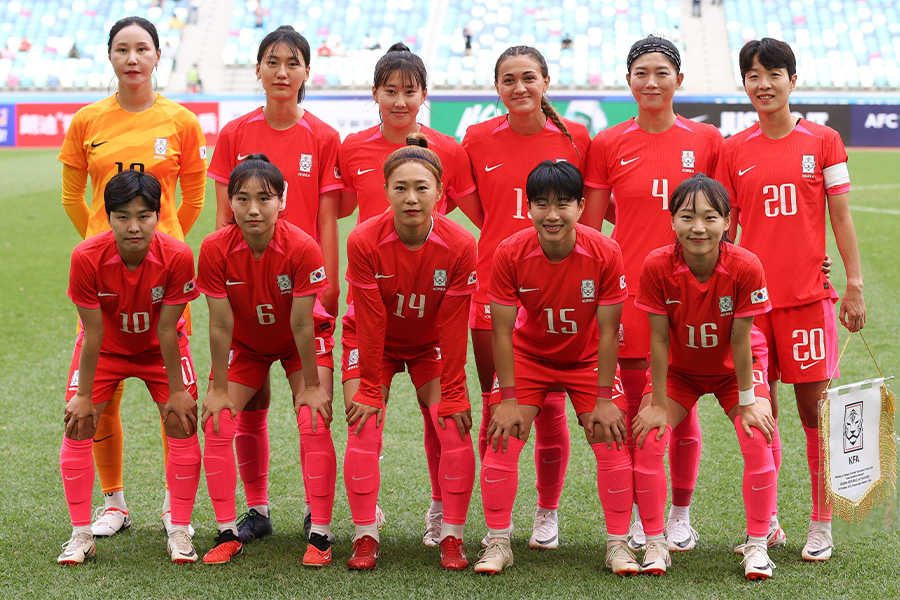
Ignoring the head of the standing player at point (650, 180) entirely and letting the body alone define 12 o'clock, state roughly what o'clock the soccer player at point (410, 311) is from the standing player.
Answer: The soccer player is roughly at 2 o'clock from the standing player.

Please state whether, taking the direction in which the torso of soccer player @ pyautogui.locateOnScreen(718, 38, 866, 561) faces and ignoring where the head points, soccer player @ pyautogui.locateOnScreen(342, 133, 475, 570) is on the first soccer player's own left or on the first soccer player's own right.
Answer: on the first soccer player's own right

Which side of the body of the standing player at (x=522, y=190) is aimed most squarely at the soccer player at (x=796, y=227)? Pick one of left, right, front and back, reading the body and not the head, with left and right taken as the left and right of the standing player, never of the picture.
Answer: left

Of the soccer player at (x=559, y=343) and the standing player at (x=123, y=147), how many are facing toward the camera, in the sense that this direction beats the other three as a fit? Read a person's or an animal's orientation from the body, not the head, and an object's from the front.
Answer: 2

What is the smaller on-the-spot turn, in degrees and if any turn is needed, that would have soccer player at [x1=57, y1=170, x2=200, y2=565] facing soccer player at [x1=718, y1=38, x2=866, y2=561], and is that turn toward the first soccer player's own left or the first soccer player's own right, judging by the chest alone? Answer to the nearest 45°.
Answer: approximately 90° to the first soccer player's own left

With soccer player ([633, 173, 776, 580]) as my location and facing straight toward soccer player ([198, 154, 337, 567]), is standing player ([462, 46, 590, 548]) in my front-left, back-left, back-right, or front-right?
front-right

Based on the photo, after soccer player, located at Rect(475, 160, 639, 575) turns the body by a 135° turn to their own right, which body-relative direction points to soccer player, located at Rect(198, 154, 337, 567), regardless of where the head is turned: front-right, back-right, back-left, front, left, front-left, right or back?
front-left

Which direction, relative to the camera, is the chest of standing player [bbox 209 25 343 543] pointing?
toward the camera

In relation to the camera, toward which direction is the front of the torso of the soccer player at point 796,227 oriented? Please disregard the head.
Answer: toward the camera

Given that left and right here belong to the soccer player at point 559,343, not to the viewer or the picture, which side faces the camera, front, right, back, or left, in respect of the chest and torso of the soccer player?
front

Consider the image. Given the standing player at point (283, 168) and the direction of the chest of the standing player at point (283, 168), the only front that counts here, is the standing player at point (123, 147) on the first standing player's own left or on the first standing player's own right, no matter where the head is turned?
on the first standing player's own right
